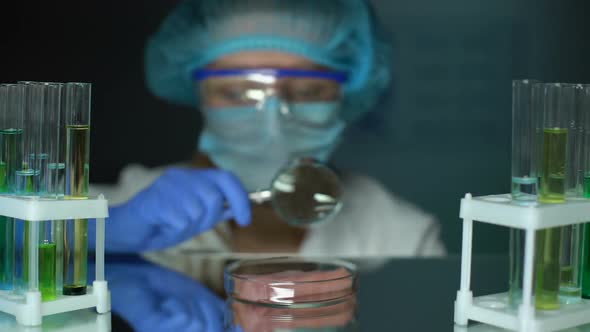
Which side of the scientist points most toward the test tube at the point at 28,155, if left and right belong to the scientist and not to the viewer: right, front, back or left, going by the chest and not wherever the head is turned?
front

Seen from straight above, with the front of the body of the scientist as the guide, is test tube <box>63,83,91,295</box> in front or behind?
in front

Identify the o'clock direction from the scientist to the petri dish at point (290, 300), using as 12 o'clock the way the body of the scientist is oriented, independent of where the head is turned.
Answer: The petri dish is roughly at 12 o'clock from the scientist.

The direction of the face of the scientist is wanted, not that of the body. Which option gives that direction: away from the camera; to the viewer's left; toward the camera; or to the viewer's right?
toward the camera

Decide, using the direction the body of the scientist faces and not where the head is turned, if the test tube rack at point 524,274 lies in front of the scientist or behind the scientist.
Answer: in front

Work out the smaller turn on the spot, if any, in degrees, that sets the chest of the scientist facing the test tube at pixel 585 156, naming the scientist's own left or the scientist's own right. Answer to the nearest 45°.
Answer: approximately 45° to the scientist's own left

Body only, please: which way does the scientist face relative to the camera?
toward the camera
